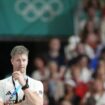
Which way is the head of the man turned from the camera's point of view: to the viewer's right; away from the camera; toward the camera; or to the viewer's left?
toward the camera

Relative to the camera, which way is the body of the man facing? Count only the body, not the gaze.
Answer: toward the camera
